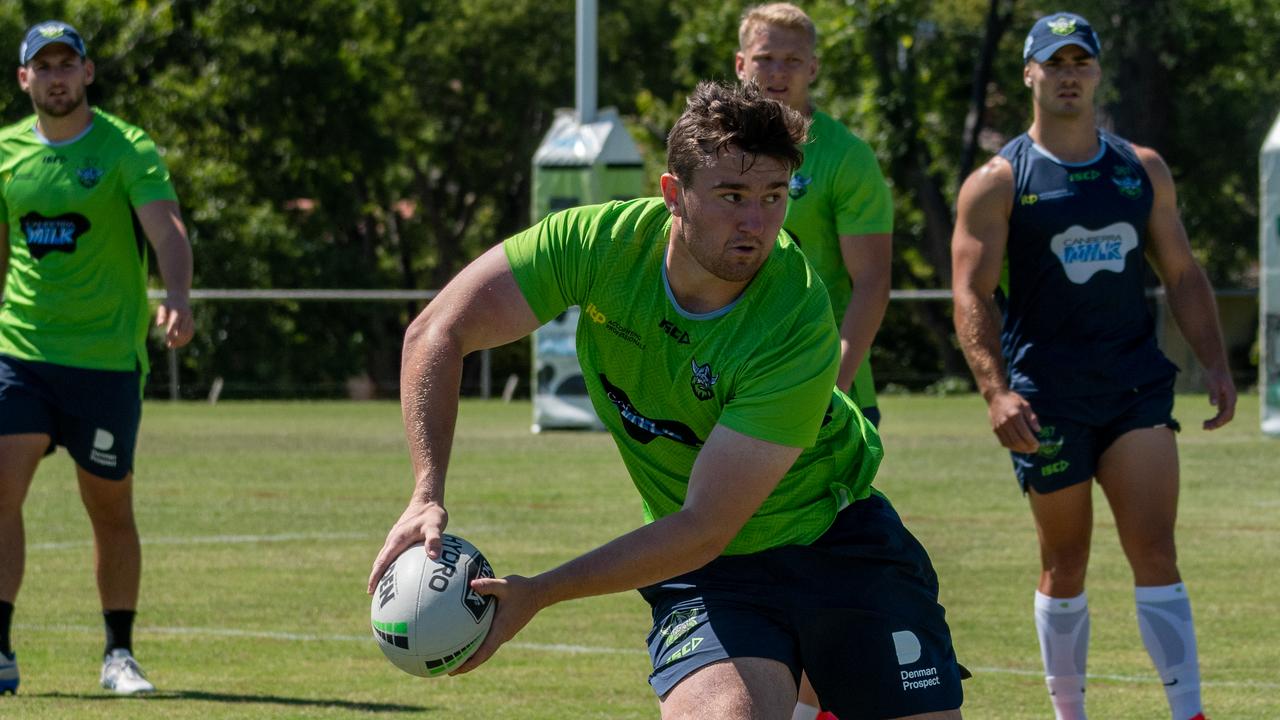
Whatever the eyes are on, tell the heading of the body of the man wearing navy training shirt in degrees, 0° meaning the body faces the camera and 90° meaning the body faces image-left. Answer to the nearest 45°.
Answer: approximately 0°

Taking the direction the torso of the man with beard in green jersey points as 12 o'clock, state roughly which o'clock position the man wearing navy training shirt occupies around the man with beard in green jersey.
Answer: The man wearing navy training shirt is roughly at 10 o'clock from the man with beard in green jersey.

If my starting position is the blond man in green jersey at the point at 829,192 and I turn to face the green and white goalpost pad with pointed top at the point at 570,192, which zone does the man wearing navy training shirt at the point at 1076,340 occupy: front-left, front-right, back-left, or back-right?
back-right

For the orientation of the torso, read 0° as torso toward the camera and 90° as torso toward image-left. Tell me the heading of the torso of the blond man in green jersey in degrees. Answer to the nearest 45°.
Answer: approximately 45°

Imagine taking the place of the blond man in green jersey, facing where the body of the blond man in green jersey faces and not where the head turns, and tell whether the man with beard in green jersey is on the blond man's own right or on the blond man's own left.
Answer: on the blond man's own right

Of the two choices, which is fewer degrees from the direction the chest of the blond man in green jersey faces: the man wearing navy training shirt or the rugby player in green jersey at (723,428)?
the rugby player in green jersey

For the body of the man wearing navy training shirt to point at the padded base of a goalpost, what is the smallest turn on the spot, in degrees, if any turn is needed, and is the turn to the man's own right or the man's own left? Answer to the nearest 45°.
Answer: approximately 135° to the man's own right

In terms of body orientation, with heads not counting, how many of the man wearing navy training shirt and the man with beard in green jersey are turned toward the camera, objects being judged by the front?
2

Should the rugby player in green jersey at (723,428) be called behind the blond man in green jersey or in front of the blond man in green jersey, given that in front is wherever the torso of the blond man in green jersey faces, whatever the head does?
in front

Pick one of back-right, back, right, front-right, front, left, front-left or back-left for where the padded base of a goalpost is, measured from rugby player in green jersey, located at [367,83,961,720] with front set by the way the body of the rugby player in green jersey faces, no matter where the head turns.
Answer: back-right

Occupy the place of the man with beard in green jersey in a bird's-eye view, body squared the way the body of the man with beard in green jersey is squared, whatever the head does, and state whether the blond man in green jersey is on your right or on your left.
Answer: on your left
